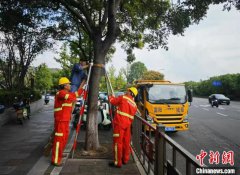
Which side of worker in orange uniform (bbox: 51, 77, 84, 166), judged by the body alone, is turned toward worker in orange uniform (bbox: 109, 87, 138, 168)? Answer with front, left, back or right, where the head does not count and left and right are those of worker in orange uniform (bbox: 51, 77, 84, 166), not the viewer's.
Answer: front

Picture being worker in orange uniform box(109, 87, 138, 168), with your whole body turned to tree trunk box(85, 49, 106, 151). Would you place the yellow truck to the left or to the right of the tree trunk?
right

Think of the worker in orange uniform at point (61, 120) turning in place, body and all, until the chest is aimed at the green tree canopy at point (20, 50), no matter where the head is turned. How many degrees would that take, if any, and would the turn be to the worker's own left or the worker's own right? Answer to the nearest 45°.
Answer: approximately 90° to the worker's own left

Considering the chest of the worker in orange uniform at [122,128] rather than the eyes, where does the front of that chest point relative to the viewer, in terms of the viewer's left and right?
facing away from the viewer and to the left of the viewer

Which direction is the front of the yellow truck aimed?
toward the camera

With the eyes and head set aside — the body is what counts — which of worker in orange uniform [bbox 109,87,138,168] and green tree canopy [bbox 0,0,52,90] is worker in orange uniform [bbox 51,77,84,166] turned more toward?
the worker in orange uniform

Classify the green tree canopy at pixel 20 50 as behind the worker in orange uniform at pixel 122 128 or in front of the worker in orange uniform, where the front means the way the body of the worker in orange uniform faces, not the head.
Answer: in front

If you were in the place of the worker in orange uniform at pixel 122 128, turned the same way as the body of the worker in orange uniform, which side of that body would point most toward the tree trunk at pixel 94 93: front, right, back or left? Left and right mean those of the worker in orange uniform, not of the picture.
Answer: front

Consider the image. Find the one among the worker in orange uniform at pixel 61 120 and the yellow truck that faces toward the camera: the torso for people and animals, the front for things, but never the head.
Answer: the yellow truck

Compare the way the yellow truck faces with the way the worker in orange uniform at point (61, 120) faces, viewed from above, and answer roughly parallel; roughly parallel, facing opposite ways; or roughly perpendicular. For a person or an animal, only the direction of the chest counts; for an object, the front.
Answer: roughly perpendicular

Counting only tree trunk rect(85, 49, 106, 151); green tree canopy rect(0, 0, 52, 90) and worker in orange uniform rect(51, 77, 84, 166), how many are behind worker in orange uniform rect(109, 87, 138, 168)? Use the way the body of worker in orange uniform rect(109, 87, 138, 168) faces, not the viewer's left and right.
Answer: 0

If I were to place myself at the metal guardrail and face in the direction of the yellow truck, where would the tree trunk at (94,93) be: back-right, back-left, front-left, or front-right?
front-left

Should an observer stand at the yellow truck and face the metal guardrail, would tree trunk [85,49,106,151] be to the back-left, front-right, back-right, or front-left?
front-right

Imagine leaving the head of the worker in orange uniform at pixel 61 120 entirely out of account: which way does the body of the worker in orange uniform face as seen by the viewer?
to the viewer's right

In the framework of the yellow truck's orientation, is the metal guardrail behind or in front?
in front

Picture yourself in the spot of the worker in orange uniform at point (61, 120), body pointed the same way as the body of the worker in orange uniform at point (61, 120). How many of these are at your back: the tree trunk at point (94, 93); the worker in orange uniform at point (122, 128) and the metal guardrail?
0

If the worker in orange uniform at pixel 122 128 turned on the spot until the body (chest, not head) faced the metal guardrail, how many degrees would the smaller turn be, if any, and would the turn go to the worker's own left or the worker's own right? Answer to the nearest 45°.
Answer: approximately 180°

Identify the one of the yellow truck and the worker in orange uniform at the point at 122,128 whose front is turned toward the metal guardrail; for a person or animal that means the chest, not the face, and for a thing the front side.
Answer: the yellow truck

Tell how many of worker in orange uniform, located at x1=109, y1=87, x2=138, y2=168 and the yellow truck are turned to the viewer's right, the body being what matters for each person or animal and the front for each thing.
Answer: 0

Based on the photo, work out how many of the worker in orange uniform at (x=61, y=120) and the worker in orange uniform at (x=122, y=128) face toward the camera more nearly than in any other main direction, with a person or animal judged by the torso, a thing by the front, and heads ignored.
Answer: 0

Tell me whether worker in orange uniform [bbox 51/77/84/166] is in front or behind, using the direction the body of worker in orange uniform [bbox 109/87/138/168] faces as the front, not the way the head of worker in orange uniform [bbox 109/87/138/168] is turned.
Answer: in front
